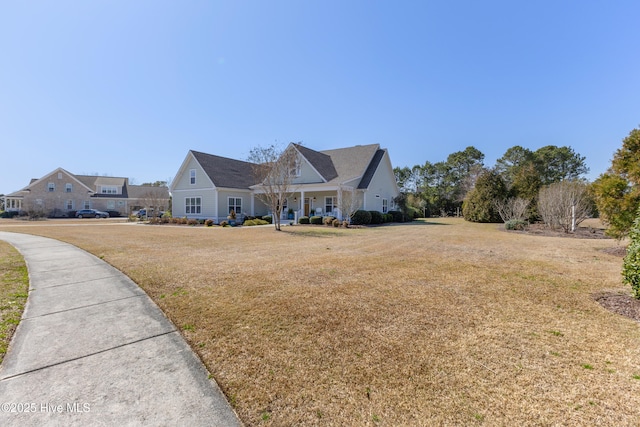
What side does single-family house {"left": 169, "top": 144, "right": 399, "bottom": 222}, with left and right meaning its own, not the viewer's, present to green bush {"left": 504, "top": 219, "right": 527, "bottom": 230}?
left

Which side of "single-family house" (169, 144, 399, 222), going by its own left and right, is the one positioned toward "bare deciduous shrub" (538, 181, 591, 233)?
left

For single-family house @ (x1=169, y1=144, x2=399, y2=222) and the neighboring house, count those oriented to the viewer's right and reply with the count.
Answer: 0

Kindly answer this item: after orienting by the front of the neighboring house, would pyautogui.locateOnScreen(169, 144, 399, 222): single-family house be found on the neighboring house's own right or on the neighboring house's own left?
on the neighboring house's own left

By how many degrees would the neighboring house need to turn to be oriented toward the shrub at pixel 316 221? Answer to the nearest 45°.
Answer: approximately 90° to its left

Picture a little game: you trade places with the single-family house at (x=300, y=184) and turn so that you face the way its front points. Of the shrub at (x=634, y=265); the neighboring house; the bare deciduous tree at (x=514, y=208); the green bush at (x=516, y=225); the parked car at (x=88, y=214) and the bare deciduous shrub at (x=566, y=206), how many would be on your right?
2

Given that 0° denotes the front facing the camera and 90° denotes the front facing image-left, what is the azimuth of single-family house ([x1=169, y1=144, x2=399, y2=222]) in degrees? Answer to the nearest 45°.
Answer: approximately 45°
